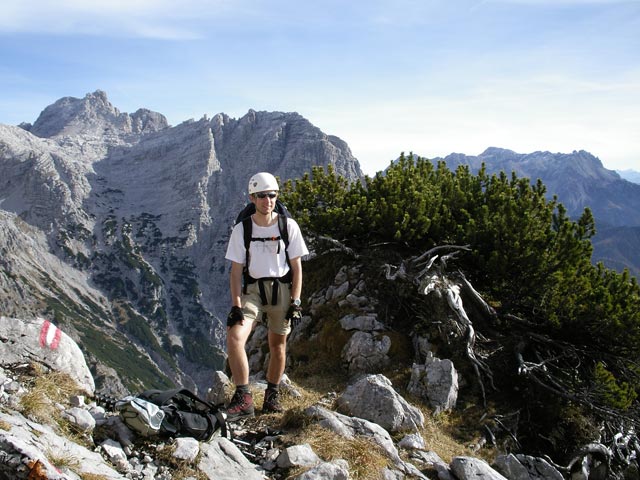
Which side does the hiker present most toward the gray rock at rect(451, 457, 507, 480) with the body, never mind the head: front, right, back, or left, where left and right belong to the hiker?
left

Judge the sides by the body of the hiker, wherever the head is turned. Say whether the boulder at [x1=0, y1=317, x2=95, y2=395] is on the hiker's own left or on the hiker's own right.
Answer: on the hiker's own right

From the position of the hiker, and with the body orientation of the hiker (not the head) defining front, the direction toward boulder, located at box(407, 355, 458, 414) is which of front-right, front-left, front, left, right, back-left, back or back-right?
back-left

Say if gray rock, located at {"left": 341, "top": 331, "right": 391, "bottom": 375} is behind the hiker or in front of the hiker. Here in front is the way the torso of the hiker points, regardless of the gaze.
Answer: behind

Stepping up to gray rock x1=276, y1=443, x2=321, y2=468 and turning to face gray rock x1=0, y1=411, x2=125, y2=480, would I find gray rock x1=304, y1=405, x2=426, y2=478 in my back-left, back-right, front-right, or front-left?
back-right

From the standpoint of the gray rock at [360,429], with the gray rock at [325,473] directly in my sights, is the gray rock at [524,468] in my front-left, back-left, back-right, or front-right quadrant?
back-left

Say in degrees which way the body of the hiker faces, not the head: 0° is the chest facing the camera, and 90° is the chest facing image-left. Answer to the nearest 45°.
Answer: approximately 0°
